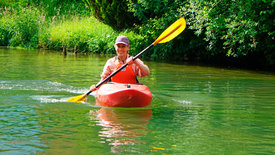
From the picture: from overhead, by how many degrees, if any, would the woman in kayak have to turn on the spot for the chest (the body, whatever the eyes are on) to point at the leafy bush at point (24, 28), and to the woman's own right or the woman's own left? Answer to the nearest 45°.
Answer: approximately 180°

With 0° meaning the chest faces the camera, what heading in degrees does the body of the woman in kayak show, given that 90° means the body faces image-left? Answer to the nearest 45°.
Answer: approximately 0°
